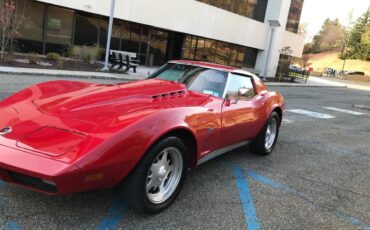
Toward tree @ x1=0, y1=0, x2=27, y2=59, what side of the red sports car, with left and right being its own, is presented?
right

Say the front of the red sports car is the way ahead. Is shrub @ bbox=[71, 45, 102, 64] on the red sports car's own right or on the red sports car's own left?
on the red sports car's own right

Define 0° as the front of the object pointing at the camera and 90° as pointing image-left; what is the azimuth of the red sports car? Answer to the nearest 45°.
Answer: approximately 45°

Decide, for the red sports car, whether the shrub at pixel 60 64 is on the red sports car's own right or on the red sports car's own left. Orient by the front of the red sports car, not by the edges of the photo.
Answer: on the red sports car's own right

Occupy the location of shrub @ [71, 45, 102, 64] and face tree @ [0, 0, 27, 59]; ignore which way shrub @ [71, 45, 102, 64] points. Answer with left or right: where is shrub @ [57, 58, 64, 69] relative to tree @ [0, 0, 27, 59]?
left

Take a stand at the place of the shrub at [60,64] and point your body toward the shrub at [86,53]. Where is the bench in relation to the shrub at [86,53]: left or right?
right

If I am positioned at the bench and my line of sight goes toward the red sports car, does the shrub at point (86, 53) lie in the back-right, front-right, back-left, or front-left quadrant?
back-right

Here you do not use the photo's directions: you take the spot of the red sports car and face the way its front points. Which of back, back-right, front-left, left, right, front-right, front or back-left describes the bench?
back-right
